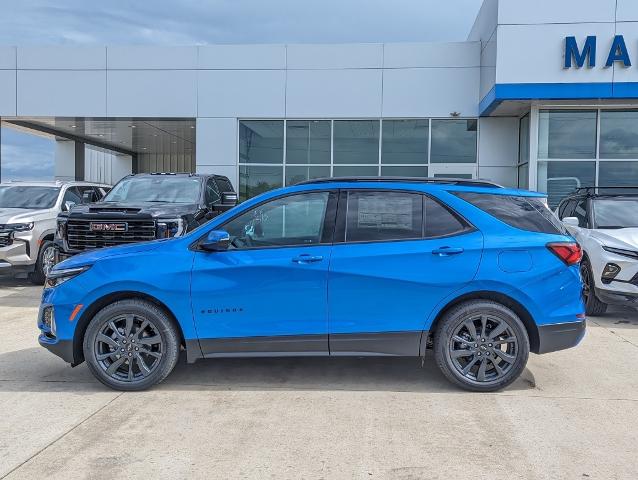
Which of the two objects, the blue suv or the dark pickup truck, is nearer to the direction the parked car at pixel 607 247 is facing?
the blue suv

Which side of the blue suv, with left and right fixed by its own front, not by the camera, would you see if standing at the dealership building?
right

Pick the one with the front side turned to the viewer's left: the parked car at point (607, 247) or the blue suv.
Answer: the blue suv

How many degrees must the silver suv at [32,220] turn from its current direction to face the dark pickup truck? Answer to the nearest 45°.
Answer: approximately 90° to its left

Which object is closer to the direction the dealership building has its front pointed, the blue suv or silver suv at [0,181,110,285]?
the blue suv

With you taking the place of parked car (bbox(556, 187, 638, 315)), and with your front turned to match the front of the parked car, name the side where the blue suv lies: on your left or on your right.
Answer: on your right

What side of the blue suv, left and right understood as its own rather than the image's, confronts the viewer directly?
left

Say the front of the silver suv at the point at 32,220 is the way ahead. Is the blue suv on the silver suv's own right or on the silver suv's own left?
on the silver suv's own left

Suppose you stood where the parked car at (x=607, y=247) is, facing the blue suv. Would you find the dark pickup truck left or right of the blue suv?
right

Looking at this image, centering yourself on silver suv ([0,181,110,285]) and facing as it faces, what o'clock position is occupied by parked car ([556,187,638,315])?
The parked car is roughly at 9 o'clock from the silver suv.

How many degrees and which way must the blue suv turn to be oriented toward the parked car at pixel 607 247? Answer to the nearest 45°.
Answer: approximately 135° to its right

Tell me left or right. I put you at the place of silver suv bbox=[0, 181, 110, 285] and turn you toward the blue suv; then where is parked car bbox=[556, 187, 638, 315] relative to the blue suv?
left
